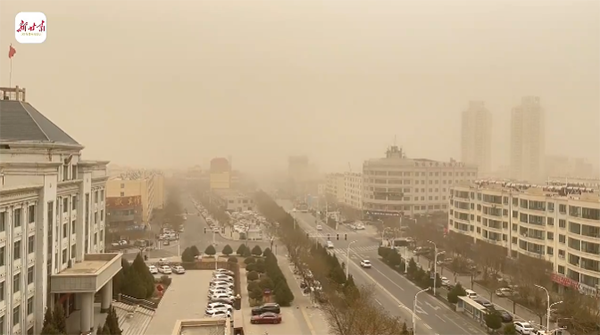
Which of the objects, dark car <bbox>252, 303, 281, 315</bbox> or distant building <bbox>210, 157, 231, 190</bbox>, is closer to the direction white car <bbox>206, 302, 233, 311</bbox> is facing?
the dark car

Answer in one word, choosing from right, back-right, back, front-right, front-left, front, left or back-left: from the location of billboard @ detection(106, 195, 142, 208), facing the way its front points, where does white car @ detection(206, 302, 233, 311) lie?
front

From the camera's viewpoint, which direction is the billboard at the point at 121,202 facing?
toward the camera

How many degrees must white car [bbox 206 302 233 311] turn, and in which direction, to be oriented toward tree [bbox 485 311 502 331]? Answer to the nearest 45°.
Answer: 0° — it already faces it

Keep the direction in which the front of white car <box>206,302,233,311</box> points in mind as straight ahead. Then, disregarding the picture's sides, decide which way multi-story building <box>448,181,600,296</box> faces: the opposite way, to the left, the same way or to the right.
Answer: the opposite way

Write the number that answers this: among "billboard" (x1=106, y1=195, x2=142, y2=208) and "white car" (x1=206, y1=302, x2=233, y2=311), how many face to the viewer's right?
1

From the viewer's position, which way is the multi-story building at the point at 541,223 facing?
facing the viewer and to the left of the viewer

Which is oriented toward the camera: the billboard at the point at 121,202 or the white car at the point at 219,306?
the billboard

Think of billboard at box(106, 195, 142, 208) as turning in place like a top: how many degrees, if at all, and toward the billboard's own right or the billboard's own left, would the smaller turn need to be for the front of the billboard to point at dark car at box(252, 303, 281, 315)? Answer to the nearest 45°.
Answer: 0° — it already faces it

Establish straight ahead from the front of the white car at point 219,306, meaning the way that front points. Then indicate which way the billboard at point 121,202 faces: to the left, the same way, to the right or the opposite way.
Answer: to the right

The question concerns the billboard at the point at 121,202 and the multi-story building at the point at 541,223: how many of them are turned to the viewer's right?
0

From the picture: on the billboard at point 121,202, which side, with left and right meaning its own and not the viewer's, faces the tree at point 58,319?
front

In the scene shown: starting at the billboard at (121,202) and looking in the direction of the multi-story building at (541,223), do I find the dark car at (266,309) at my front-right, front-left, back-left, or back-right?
front-right

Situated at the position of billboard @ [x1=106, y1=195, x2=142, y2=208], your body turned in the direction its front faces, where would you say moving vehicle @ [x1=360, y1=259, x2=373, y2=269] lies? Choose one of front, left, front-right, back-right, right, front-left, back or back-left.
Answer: front-left

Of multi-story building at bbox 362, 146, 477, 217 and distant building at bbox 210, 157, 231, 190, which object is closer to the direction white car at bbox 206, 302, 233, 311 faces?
the multi-story building

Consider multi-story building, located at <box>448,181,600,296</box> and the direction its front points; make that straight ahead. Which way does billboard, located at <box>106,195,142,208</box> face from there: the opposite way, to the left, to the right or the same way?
to the left
